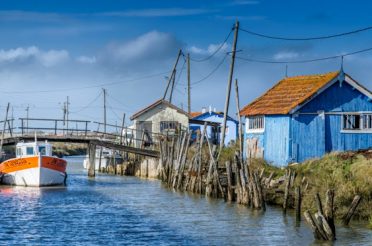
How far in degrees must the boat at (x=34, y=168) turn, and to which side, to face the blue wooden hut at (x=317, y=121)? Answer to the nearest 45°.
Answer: approximately 45° to its left

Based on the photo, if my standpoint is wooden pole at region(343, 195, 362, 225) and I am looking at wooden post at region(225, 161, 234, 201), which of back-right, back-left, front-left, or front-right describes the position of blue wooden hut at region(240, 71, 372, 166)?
front-right

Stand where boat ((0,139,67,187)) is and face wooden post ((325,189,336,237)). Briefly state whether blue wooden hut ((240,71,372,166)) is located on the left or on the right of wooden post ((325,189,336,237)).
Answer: left

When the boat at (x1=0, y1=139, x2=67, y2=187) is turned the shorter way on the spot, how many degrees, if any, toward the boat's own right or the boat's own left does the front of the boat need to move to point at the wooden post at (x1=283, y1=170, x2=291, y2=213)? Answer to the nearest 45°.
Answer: approximately 45° to the boat's own left

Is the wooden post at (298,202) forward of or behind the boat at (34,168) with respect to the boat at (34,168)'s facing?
forward
